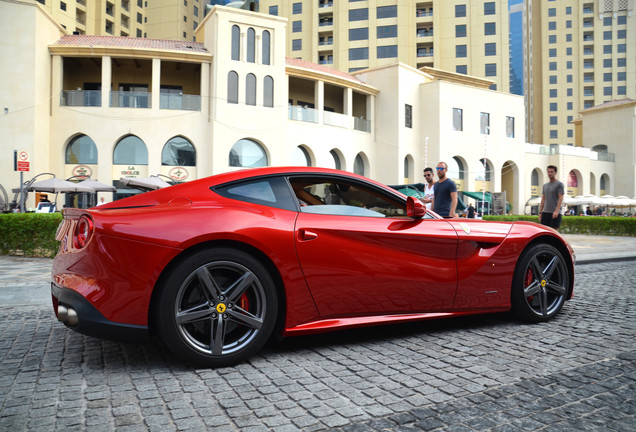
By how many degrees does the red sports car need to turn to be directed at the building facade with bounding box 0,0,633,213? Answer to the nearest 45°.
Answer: approximately 45° to its left

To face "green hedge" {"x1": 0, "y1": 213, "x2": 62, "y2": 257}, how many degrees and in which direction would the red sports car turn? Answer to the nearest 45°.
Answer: approximately 90° to its left

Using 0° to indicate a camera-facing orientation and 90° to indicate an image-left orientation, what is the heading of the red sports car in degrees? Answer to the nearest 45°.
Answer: approximately 225°

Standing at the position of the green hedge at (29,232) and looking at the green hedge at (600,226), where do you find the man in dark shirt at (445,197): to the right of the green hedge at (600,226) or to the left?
right

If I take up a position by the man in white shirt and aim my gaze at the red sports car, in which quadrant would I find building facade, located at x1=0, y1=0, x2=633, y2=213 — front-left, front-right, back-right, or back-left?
back-right
